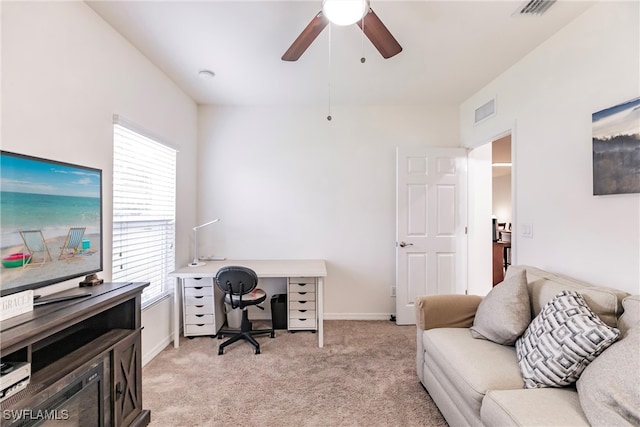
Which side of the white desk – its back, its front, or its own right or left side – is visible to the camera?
front

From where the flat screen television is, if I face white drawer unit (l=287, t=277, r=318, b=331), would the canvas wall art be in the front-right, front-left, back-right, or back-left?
front-right

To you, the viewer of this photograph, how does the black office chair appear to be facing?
facing away from the viewer and to the right of the viewer

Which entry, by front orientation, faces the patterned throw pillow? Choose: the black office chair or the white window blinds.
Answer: the white window blinds

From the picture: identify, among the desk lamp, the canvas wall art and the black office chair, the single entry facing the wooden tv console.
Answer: the canvas wall art

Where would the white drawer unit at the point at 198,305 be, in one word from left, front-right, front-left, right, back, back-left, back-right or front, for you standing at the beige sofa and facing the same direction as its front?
front-right

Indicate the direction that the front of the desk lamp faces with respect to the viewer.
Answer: facing to the right of the viewer

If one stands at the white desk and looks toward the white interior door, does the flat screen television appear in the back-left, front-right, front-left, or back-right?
back-right

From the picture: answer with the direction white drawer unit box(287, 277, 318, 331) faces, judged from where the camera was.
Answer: facing the viewer

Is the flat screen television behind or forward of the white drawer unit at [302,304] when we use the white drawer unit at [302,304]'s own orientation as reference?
forward

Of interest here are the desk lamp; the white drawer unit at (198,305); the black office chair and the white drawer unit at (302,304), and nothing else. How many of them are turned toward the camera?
2

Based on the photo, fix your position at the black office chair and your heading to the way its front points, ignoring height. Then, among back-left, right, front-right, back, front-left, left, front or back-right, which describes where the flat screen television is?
back

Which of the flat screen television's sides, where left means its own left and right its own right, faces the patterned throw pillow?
front

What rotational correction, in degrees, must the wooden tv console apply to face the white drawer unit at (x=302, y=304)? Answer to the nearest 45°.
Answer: approximately 45° to its left

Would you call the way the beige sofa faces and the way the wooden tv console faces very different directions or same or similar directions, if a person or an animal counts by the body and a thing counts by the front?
very different directions

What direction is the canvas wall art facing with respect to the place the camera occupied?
facing the viewer and to the left of the viewer

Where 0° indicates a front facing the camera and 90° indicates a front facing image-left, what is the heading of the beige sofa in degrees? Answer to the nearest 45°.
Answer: approximately 45°

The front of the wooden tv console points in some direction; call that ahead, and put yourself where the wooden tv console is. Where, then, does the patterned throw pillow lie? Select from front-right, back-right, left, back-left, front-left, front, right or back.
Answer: front
